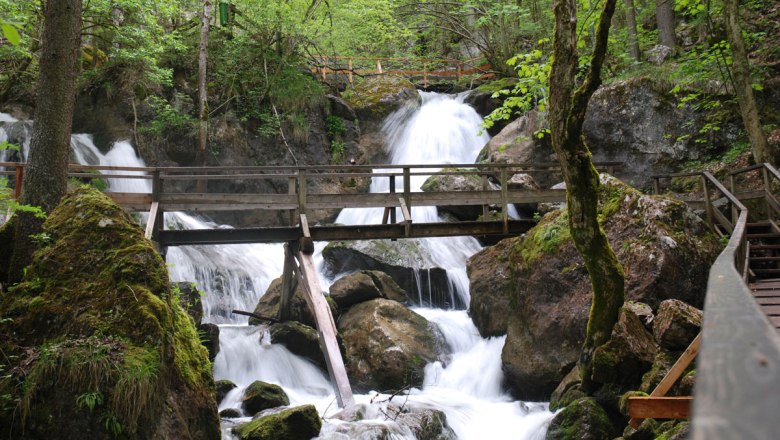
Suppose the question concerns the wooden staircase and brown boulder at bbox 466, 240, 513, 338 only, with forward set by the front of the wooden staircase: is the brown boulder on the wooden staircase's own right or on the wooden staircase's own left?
on the wooden staircase's own right

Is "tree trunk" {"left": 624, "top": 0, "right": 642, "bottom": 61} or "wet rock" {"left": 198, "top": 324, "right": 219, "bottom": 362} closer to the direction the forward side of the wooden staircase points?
the wet rock

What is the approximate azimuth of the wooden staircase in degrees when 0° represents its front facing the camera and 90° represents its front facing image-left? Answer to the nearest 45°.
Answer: approximately 0°

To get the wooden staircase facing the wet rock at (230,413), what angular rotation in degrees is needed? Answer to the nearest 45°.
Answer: approximately 45° to its right

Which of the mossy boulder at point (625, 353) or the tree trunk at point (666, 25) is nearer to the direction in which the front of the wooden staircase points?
the mossy boulder

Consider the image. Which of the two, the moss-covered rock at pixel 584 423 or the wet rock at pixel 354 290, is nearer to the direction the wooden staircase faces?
the moss-covered rock

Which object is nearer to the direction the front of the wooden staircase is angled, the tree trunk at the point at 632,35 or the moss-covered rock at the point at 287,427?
the moss-covered rock

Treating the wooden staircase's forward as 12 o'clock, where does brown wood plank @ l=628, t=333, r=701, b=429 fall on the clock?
The brown wood plank is roughly at 12 o'clock from the wooden staircase.

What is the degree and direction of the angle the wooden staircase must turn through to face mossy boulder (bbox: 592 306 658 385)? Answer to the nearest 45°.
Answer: approximately 90° to its right
